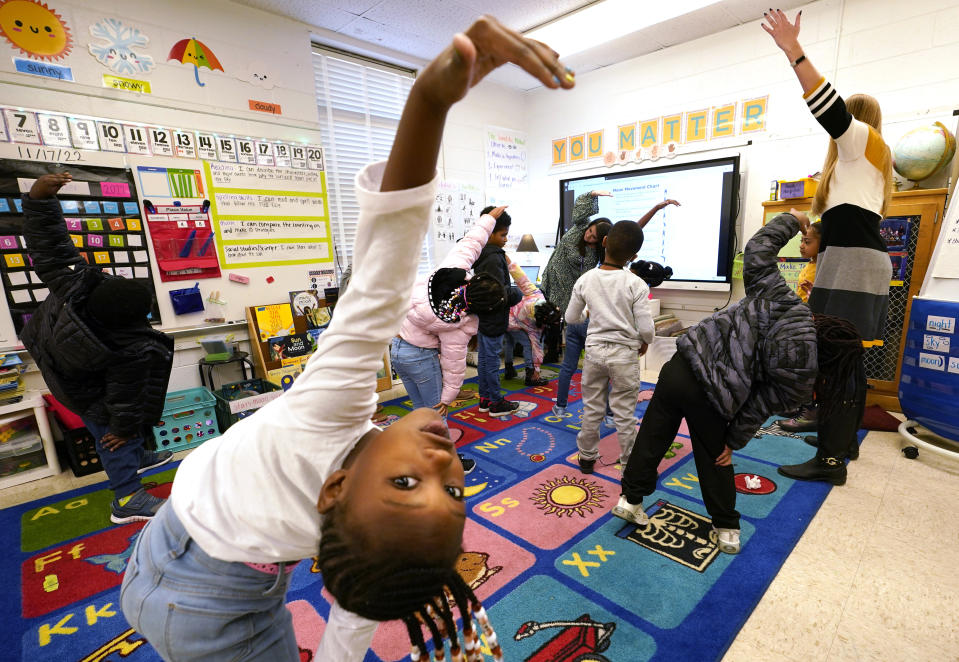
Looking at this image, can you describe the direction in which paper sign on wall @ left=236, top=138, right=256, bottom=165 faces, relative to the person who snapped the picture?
facing the viewer

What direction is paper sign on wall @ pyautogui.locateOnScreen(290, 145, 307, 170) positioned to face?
toward the camera

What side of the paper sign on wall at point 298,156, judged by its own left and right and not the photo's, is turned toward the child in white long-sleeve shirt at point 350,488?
front

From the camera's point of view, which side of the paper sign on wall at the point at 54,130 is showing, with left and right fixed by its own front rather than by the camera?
front

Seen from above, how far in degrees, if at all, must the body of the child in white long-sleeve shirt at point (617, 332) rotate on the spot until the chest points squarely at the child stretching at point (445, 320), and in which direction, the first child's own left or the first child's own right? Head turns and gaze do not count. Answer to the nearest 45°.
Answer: approximately 90° to the first child's own left

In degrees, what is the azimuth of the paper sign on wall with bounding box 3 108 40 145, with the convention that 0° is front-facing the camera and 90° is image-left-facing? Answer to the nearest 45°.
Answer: approximately 0°

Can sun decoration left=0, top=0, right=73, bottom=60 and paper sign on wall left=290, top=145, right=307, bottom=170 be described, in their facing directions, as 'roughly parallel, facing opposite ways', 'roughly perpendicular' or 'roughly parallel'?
roughly parallel

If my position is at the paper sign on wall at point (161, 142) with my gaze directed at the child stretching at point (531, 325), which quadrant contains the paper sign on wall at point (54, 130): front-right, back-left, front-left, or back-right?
back-right

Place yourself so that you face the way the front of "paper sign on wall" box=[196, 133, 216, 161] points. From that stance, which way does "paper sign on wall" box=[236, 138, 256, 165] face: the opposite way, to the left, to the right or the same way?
the same way

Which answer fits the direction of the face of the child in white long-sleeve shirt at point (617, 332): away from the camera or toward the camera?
away from the camera

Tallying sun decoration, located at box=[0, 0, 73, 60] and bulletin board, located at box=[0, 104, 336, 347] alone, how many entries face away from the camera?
0

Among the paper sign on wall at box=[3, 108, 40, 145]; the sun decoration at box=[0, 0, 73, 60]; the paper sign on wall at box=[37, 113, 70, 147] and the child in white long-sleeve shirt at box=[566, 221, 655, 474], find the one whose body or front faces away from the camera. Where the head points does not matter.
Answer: the child in white long-sleeve shirt

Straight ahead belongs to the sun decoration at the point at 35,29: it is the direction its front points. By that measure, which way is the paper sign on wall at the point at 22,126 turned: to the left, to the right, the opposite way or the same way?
the same way

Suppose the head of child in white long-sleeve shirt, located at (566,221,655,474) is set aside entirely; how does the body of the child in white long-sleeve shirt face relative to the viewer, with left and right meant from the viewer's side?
facing away from the viewer

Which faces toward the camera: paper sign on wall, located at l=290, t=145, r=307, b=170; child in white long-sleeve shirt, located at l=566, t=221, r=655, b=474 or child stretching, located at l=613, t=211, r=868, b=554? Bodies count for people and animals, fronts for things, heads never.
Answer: the paper sign on wall
